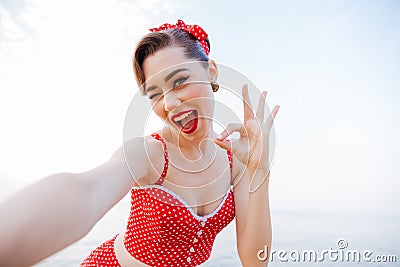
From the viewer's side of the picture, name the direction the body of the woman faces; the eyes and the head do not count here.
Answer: toward the camera
